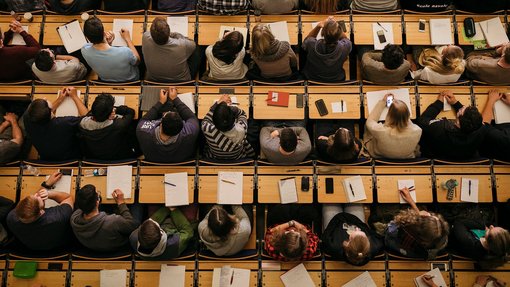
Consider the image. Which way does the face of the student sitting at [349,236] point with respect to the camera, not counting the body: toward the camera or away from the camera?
away from the camera

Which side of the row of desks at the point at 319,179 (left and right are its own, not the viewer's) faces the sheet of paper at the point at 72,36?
right

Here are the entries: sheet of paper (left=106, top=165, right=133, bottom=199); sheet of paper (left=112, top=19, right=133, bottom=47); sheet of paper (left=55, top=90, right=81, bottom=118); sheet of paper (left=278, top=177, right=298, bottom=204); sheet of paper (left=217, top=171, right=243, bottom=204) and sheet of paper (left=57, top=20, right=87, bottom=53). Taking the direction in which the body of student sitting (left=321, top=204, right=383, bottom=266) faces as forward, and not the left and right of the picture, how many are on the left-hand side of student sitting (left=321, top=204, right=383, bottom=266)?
6

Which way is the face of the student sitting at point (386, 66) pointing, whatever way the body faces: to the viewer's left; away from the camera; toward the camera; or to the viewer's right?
away from the camera

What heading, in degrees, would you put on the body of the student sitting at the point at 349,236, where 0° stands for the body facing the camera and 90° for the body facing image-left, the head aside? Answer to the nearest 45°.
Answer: approximately 180°

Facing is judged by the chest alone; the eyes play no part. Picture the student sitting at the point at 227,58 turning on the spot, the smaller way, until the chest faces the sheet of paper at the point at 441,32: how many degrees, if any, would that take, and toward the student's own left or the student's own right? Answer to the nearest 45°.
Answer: approximately 90° to the student's own right

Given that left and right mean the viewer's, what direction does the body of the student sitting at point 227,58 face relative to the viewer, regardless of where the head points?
facing away from the viewer

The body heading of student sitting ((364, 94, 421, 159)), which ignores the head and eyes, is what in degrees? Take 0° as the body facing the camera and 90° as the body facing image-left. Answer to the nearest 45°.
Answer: approximately 180°

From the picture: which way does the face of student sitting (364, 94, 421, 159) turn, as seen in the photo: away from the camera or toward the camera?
away from the camera

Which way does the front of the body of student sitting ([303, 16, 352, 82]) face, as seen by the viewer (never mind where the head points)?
away from the camera

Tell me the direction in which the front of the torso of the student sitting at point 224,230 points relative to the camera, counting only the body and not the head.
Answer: away from the camera
